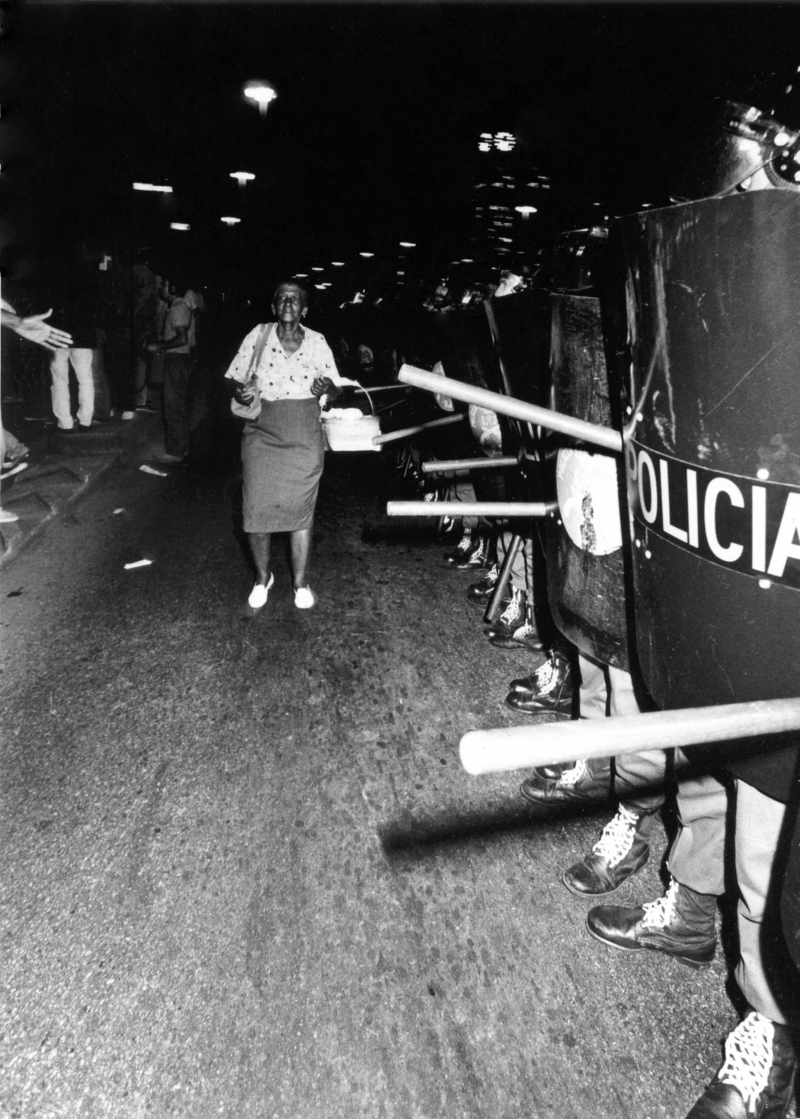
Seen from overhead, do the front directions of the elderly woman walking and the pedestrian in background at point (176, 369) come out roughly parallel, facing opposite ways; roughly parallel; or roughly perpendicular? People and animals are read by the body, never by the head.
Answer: roughly perpendicular

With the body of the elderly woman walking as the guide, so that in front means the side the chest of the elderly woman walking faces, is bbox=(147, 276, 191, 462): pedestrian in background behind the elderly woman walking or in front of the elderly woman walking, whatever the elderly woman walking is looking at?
behind

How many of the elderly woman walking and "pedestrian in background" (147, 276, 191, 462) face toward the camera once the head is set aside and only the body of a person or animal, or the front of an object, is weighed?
1
